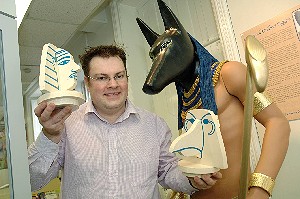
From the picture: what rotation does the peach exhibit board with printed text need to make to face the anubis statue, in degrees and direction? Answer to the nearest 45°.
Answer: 0° — it already faces it

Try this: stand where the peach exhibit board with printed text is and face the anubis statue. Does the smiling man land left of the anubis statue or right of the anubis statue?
right

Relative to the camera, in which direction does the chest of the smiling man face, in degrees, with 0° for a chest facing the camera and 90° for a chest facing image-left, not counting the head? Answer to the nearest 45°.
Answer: approximately 0°

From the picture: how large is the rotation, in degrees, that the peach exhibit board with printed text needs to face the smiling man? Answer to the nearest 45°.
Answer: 0° — it already faces them

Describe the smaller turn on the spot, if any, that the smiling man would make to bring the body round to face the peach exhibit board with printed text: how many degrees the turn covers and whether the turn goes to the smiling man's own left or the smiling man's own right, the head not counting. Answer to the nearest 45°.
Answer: approximately 90° to the smiling man's own left

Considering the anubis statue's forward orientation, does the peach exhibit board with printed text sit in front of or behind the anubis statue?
behind
